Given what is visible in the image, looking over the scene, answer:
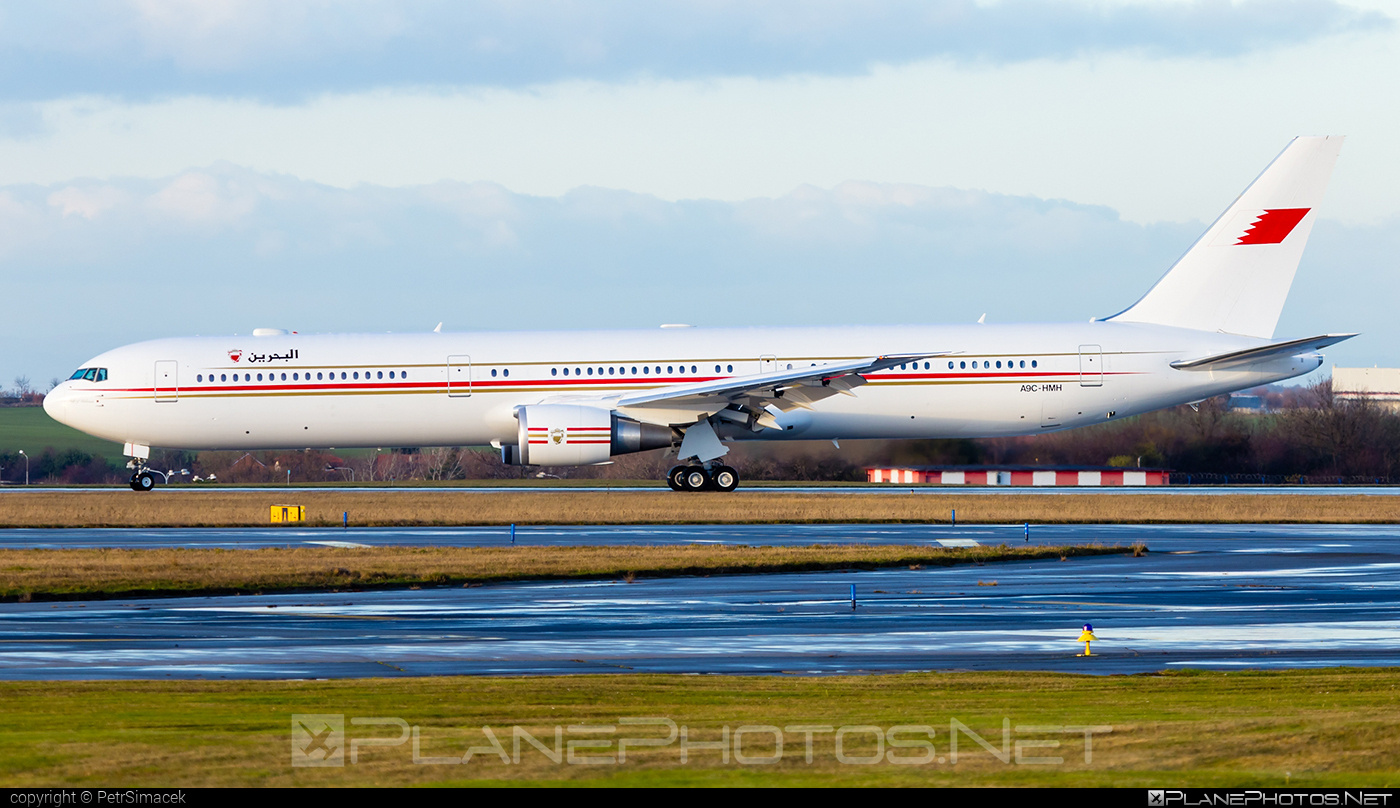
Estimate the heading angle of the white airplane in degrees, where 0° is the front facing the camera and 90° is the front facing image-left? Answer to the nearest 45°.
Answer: approximately 90°
